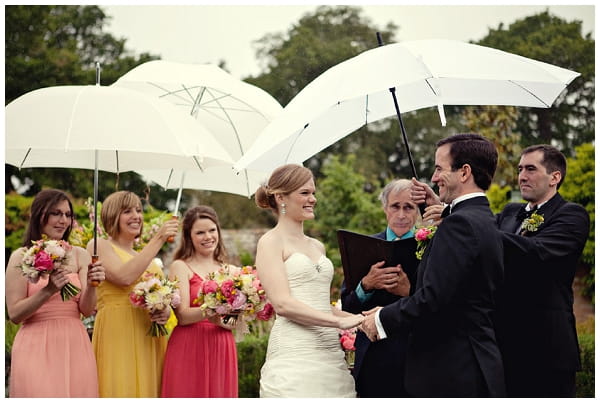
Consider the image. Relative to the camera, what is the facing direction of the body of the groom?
to the viewer's left

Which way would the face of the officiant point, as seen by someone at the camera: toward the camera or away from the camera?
toward the camera

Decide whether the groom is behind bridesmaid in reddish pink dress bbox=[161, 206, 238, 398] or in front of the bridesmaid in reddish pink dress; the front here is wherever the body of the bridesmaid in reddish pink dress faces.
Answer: in front

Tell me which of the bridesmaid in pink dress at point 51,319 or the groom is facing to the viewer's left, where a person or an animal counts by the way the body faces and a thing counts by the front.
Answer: the groom

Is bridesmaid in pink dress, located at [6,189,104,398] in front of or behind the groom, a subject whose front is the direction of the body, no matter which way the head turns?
in front

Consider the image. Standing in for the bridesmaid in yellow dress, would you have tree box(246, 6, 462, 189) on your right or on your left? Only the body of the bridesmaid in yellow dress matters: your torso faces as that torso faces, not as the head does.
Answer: on your left

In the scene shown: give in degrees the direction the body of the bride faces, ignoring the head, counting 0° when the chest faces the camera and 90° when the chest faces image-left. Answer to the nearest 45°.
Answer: approximately 315°

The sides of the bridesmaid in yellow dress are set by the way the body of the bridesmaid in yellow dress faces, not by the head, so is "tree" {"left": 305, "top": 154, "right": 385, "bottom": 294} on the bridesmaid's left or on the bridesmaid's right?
on the bridesmaid's left

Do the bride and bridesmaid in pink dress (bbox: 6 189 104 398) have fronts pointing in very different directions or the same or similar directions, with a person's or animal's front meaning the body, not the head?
same or similar directions

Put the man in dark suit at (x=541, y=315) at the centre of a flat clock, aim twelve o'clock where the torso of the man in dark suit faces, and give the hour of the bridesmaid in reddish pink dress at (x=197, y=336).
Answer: The bridesmaid in reddish pink dress is roughly at 2 o'clock from the man in dark suit.

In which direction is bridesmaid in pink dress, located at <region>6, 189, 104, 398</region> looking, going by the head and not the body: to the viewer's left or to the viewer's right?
to the viewer's right

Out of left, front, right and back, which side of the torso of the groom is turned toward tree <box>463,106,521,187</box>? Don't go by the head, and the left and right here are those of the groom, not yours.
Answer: right

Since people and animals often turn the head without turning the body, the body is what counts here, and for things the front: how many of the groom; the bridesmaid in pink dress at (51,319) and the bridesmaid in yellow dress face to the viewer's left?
1

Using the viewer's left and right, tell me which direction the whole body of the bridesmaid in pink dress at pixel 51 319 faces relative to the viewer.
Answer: facing the viewer and to the right of the viewer

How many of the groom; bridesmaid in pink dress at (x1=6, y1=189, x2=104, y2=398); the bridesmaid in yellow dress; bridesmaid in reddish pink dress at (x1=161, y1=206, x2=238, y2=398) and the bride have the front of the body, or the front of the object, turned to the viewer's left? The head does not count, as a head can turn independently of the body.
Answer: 1

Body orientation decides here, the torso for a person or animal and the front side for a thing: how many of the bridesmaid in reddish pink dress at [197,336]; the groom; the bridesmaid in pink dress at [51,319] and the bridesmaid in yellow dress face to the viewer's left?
1

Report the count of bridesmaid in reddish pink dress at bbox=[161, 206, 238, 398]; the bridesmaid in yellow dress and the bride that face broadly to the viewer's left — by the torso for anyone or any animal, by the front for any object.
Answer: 0

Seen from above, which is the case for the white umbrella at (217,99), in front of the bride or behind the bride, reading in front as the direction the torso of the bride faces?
behind

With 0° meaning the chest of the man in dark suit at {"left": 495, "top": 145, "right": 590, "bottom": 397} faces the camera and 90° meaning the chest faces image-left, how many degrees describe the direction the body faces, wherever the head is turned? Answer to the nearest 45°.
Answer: approximately 45°
